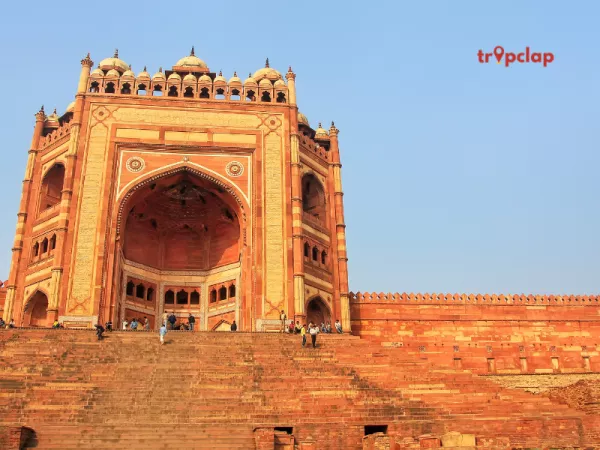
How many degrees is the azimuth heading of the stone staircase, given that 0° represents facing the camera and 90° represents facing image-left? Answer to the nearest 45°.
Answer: approximately 0°

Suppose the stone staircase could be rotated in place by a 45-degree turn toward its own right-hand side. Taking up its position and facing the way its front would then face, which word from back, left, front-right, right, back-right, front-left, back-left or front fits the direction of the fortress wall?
back

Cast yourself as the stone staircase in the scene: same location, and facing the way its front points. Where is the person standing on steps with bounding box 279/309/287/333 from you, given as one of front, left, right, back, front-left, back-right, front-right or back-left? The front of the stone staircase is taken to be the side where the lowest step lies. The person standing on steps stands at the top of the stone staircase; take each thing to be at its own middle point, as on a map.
back

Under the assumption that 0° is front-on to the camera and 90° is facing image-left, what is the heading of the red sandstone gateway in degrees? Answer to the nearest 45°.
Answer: approximately 0°
